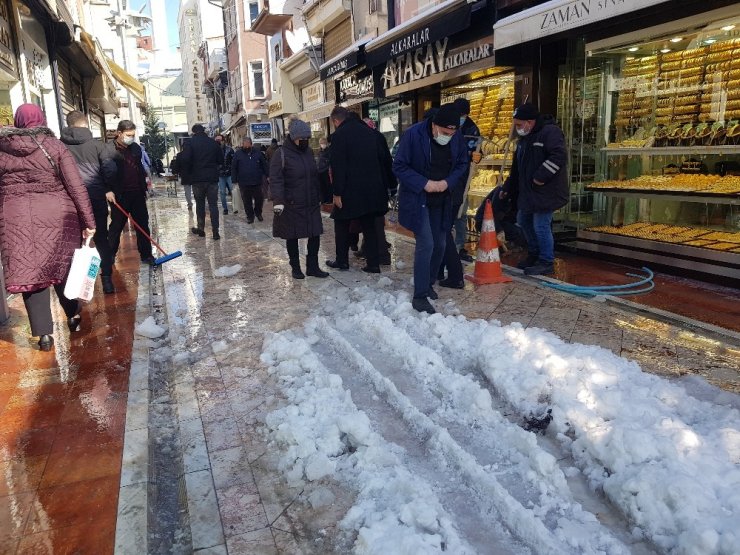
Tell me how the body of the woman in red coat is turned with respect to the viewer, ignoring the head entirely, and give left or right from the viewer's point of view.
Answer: facing away from the viewer

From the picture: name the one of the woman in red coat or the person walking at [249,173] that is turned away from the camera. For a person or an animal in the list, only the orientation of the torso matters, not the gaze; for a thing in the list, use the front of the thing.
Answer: the woman in red coat

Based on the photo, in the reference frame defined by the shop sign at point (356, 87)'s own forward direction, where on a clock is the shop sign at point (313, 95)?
the shop sign at point (313, 95) is roughly at 4 o'clock from the shop sign at point (356, 87).

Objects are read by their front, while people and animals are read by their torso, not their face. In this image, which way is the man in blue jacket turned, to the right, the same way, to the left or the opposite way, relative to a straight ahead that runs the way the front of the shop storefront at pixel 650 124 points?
to the left

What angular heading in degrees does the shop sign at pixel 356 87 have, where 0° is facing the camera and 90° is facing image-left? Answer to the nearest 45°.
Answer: approximately 45°

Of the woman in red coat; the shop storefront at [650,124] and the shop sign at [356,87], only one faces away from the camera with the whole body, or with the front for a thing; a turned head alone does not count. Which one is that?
the woman in red coat

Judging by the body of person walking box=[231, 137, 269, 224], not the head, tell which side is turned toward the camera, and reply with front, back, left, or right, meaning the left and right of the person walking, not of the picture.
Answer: front

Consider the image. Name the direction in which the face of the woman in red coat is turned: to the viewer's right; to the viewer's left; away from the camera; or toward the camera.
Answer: away from the camera

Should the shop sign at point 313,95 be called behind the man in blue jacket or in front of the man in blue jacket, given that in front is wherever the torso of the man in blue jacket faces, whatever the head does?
behind

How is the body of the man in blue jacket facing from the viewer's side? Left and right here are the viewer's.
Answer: facing the viewer and to the right of the viewer

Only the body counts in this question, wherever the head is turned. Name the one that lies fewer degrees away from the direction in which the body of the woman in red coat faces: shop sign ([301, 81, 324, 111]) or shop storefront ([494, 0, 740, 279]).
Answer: the shop sign

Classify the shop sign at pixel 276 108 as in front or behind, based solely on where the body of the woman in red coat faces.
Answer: in front

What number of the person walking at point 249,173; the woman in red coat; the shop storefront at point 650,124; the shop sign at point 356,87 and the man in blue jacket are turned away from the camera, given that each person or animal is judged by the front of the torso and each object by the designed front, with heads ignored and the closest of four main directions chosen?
1

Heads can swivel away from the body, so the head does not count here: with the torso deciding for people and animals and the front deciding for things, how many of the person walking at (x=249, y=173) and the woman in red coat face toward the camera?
1

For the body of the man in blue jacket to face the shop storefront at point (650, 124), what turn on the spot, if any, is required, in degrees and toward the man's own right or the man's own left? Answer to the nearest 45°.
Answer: approximately 90° to the man's own left

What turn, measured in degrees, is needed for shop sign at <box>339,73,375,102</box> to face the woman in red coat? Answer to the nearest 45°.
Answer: approximately 45° to its left

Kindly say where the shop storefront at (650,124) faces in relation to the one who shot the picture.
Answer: facing the viewer and to the left of the viewer

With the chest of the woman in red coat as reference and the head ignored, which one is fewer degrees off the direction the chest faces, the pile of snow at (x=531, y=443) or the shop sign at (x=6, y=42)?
the shop sign

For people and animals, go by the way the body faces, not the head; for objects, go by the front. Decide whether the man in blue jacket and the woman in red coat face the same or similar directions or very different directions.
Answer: very different directions
